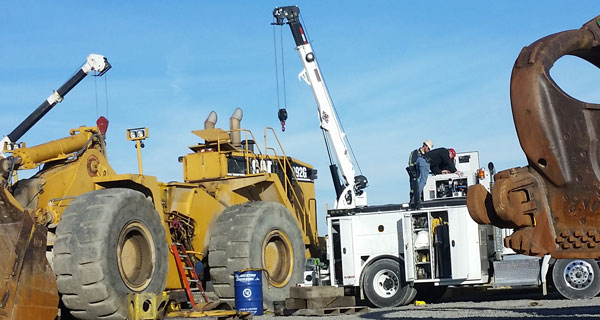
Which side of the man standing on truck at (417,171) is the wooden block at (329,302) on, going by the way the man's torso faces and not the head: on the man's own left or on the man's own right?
on the man's own right

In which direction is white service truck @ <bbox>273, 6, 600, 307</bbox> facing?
to the viewer's right

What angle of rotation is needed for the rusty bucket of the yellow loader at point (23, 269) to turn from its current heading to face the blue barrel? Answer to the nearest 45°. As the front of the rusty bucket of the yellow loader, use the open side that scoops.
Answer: approximately 180°

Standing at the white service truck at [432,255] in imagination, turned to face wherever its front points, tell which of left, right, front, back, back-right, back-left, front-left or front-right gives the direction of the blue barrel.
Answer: back-right

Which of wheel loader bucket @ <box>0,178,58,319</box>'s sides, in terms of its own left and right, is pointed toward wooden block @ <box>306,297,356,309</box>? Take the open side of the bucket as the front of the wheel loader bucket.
back

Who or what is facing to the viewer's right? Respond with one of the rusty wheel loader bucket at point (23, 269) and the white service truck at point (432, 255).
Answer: the white service truck

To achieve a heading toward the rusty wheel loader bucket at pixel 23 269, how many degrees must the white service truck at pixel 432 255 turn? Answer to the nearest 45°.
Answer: approximately 135° to its right

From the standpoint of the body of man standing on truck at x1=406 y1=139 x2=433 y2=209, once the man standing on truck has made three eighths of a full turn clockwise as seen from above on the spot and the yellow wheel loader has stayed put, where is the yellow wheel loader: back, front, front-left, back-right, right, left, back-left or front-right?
front

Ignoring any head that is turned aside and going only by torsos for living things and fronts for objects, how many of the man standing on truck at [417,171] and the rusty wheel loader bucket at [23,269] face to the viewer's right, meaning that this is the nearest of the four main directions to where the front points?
1

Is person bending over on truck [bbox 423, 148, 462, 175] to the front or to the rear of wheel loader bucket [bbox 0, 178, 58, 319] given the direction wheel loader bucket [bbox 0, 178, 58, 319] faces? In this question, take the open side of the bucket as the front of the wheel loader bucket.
to the rear

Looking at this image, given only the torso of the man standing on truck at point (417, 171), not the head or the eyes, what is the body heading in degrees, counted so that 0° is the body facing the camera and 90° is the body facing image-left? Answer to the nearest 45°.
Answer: approximately 270°
